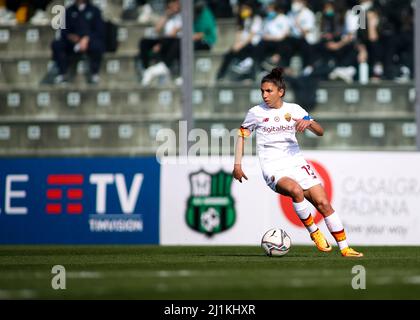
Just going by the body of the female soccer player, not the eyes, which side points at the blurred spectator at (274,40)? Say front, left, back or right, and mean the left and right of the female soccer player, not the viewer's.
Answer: back

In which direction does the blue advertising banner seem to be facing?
toward the camera

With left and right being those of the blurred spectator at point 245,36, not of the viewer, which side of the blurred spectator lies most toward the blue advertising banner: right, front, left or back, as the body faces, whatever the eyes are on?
front

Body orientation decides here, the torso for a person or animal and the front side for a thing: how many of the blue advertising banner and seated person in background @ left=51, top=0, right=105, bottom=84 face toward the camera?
2

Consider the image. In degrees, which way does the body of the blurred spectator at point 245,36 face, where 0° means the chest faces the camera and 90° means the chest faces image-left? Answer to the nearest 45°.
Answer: approximately 45°

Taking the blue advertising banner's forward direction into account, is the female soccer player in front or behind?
in front

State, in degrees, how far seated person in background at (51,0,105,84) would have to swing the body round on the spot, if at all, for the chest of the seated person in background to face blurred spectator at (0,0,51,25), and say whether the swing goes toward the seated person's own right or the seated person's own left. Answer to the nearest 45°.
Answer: approximately 135° to the seated person's own right

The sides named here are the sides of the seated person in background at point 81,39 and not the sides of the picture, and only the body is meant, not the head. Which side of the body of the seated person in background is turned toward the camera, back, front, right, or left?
front

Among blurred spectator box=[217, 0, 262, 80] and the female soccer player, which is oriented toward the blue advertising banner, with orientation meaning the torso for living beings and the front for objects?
the blurred spectator

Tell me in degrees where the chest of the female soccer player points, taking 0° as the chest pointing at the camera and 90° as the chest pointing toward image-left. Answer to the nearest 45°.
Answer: approximately 0°

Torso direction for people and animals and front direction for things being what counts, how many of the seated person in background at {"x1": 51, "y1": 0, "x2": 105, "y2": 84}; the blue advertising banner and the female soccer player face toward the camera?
3
